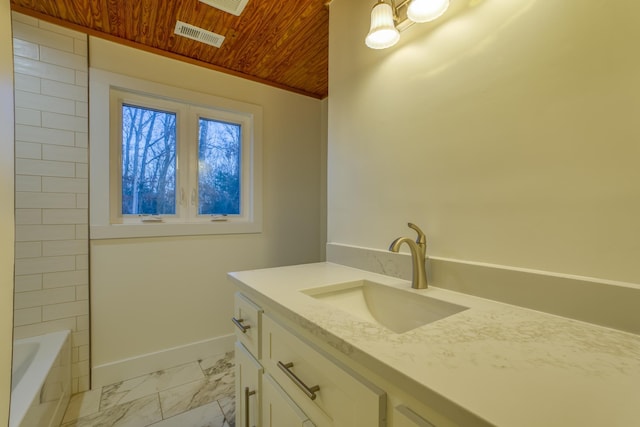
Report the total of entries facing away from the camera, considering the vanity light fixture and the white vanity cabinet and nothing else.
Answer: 0

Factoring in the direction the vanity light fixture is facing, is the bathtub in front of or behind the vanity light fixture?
in front

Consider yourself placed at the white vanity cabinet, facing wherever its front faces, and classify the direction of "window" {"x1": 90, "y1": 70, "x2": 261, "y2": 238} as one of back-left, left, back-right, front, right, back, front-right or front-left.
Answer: right

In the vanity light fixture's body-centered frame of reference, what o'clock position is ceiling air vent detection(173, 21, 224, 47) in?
The ceiling air vent is roughly at 2 o'clock from the vanity light fixture.

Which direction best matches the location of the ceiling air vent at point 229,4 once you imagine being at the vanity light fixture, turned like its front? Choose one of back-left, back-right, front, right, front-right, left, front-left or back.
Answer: front-right
